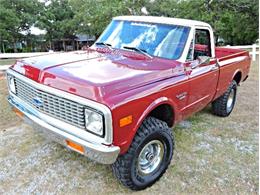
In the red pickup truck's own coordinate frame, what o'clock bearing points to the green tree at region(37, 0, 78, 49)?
The green tree is roughly at 4 o'clock from the red pickup truck.

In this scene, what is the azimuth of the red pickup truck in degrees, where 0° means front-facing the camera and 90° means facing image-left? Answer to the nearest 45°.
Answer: approximately 45°
